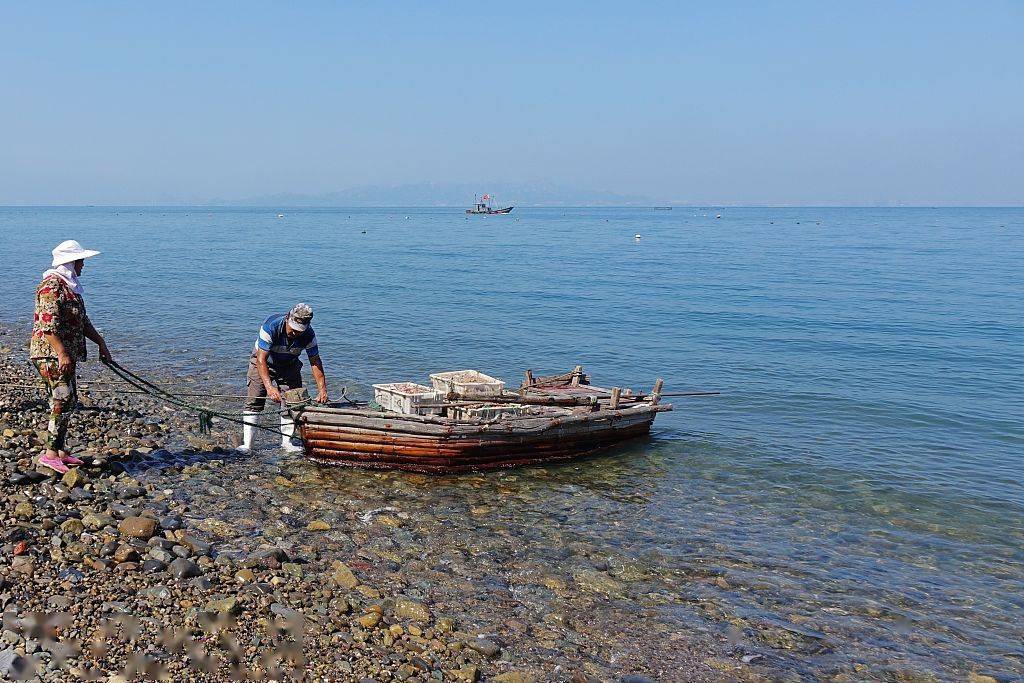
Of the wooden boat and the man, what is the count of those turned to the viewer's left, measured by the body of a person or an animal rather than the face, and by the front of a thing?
1

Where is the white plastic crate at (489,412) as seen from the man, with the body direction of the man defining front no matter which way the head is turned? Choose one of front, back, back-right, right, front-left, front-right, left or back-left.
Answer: front-left

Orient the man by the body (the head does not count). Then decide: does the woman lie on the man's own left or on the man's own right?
on the man's own right

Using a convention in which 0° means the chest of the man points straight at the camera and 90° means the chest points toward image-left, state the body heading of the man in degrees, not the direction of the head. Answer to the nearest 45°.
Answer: approximately 315°

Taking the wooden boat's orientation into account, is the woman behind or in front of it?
in front

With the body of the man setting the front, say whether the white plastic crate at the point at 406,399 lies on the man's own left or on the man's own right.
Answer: on the man's own left

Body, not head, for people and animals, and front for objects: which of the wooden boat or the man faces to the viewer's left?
the wooden boat

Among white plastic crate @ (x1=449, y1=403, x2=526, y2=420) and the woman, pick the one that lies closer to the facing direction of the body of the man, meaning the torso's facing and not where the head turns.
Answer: the white plastic crate

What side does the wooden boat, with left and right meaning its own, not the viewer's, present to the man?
front

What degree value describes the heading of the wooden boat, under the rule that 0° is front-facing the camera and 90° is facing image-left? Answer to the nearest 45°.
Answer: approximately 90°
